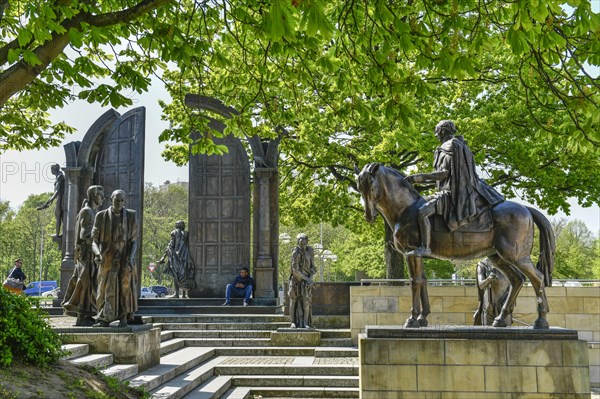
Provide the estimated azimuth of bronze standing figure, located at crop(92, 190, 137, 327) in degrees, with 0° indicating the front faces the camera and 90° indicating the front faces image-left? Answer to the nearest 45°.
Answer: approximately 0°

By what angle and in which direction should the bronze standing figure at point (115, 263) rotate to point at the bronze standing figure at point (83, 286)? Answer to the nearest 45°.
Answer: approximately 135° to its right

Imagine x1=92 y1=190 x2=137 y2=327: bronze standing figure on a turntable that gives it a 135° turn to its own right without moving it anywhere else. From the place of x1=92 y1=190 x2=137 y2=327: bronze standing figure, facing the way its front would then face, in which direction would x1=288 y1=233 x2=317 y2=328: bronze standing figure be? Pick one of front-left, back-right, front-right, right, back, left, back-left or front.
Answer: right

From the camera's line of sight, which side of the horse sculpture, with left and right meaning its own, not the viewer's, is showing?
left

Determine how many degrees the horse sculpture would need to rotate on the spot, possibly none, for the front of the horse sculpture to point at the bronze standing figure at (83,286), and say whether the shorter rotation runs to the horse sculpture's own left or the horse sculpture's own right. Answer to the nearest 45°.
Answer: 0° — it already faces it

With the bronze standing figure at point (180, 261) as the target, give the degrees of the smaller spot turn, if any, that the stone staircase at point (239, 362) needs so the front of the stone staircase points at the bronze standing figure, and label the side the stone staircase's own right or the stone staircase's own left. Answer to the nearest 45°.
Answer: approximately 180°

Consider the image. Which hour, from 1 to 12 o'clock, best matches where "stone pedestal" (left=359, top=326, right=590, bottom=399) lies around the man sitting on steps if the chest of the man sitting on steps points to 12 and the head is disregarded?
The stone pedestal is roughly at 10 o'clock from the man sitting on steps.

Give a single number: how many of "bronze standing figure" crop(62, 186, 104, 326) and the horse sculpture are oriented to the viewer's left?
1

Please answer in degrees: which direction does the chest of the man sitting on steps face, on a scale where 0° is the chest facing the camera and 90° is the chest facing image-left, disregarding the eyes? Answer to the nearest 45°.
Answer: approximately 45°
